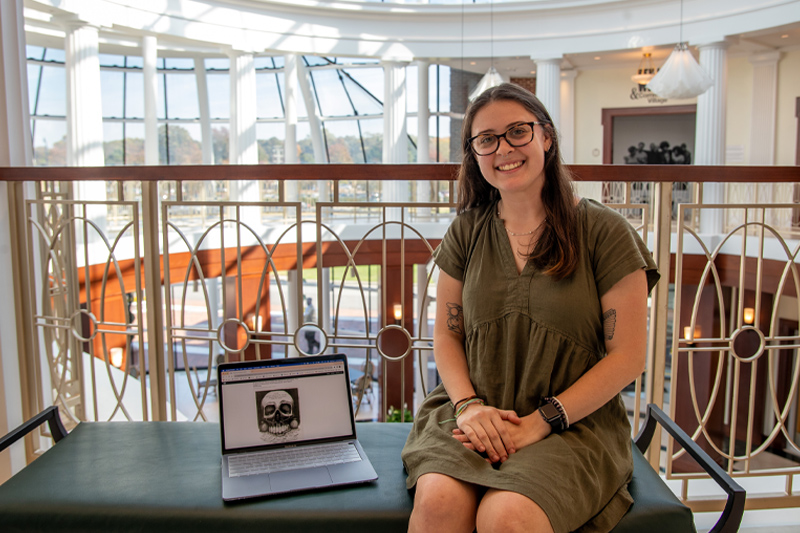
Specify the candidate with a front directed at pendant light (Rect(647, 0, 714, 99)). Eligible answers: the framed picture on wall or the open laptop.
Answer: the framed picture on wall

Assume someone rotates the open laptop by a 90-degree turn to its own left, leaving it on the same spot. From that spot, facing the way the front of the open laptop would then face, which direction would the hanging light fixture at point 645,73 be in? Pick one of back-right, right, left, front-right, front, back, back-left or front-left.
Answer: front-left

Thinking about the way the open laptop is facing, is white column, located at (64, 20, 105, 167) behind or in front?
behind

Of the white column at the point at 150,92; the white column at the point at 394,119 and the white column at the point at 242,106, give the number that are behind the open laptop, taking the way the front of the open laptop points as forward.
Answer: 3

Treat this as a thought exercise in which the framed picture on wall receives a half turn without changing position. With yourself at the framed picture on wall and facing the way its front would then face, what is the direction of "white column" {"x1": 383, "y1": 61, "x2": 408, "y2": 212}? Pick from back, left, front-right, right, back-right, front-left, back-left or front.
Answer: back-left

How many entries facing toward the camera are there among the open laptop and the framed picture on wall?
2

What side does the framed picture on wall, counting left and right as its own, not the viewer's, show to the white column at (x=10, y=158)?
front

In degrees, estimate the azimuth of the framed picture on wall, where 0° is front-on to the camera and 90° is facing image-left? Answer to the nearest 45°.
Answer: approximately 0°

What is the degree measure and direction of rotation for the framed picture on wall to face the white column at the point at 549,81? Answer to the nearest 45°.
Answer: approximately 45° to its right

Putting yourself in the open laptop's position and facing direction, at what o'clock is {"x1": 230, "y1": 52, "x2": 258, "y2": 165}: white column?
The white column is roughly at 6 o'clock from the open laptop.

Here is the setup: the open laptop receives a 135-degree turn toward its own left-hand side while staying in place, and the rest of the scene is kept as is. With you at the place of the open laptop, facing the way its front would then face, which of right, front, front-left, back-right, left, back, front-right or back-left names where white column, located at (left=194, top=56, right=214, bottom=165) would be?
front-left

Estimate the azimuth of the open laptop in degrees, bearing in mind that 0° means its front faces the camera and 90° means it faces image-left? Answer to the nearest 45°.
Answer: approximately 0°

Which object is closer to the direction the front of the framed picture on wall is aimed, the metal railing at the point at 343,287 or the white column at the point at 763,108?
the metal railing

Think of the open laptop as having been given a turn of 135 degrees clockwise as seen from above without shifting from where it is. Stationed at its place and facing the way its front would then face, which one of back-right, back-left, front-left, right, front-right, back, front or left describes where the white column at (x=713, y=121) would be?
right

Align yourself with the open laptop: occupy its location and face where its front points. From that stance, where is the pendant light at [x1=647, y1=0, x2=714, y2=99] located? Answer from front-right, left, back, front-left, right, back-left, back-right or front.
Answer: back-left
